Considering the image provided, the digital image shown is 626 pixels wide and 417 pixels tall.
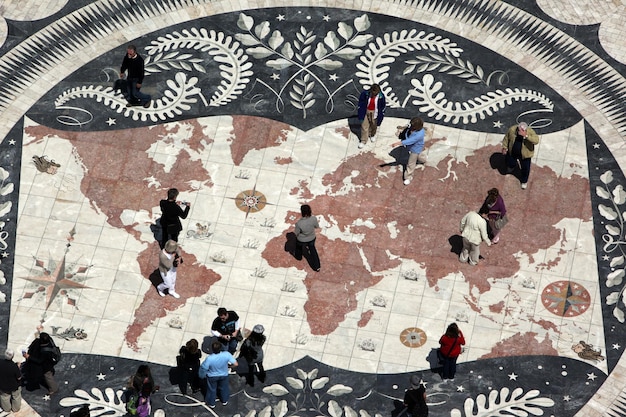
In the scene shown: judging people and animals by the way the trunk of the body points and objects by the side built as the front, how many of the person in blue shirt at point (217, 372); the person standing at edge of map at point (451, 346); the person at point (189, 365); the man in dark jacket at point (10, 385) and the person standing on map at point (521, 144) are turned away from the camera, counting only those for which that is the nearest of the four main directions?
4

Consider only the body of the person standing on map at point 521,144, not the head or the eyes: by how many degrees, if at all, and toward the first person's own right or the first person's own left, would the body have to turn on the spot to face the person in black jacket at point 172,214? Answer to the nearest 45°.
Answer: approximately 90° to the first person's own right

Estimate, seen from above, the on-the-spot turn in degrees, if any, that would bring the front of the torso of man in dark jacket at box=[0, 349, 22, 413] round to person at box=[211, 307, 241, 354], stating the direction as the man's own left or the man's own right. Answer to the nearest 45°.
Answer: approximately 90° to the man's own right

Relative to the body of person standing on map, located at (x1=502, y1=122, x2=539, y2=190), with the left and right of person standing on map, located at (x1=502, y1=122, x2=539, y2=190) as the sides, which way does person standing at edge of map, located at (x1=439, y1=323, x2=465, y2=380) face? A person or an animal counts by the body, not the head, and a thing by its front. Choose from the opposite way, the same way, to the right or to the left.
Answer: the opposite way

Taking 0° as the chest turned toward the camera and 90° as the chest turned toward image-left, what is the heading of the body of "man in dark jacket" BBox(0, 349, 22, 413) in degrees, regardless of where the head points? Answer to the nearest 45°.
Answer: approximately 180°

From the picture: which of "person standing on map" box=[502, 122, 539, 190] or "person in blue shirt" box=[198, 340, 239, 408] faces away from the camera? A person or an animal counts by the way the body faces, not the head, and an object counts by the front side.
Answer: the person in blue shirt

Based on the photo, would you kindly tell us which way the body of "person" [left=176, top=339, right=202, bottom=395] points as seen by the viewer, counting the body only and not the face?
away from the camera

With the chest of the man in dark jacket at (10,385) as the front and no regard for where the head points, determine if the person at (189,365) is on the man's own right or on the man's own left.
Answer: on the man's own right

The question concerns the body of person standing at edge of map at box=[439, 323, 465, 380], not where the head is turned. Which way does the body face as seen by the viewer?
away from the camera
